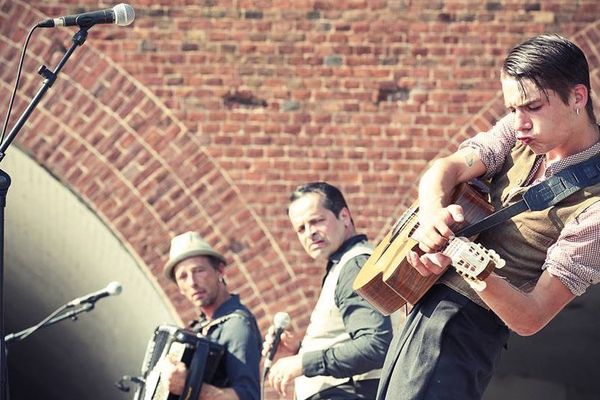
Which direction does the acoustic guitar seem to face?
to the viewer's left

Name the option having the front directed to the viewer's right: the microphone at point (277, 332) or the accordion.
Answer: the microphone

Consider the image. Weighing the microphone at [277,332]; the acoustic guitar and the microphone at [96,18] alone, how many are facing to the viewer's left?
1

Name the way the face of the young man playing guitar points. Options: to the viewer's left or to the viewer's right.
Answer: to the viewer's left

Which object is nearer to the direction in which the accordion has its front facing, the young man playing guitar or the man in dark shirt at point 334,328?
the young man playing guitar

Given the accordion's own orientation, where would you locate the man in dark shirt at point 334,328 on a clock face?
The man in dark shirt is roughly at 8 o'clock from the accordion.

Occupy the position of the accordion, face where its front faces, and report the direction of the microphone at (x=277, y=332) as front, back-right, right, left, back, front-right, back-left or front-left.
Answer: back-left

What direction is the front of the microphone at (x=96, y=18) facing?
to the viewer's right

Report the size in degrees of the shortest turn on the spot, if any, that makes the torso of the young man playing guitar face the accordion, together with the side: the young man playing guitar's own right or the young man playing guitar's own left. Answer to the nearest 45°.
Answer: approximately 90° to the young man playing guitar's own right

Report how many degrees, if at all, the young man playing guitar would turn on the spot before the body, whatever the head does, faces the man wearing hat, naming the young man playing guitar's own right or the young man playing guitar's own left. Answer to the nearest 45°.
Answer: approximately 90° to the young man playing guitar's own right
